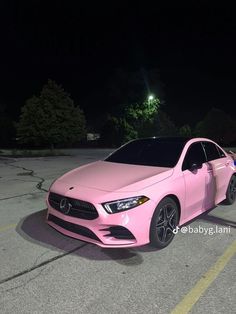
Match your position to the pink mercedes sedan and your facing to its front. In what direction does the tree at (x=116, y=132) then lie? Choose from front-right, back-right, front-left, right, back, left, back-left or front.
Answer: back-right

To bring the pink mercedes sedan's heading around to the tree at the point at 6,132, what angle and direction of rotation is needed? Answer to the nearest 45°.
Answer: approximately 90° to its right

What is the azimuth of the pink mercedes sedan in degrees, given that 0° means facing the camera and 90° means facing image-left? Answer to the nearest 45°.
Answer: approximately 45°

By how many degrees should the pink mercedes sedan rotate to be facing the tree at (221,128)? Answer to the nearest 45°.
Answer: approximately 135° to its right

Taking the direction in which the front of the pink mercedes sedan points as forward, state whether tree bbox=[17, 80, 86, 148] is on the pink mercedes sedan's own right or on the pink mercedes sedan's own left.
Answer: on the pink mercedes sedan's own right

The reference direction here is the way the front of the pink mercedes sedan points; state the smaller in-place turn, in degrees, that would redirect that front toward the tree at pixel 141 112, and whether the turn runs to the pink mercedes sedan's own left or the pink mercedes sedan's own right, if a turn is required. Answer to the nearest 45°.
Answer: approximately 135° to the pink mercedes sedan's own right
